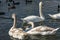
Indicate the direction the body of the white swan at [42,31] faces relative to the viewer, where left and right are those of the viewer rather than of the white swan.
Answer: facing to the left of the viewer
